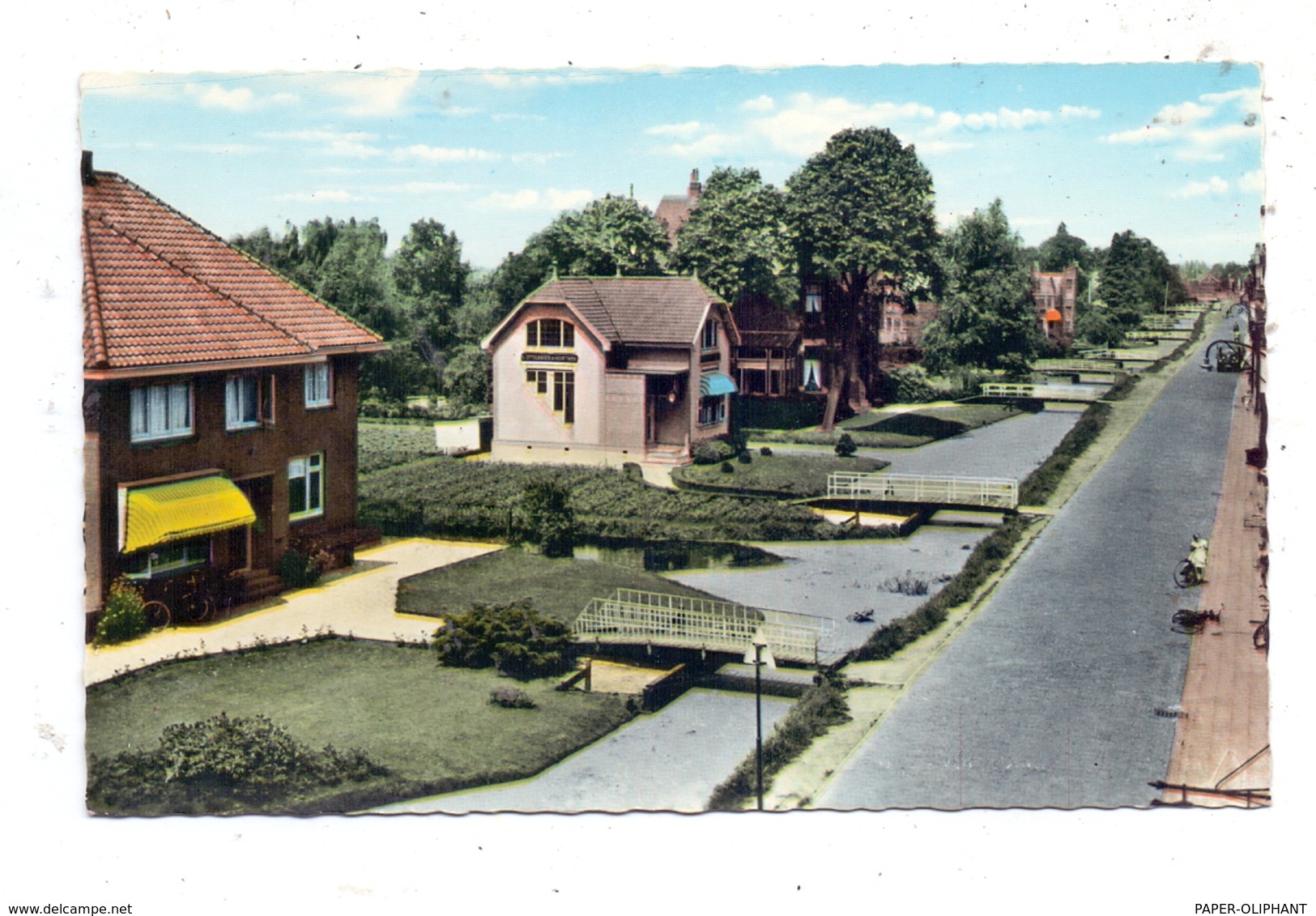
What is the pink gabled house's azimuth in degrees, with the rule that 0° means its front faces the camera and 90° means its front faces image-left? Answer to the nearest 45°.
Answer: approximately 315°

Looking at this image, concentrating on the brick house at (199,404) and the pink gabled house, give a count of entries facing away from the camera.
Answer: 0

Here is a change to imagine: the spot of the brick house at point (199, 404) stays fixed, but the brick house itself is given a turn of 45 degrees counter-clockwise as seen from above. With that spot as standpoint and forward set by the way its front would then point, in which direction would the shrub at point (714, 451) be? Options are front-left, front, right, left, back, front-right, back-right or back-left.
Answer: front

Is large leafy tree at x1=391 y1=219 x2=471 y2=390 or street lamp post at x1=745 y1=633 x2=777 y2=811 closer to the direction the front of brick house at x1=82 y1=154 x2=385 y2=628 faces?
the street lamp post

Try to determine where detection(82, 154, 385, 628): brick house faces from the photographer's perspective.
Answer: facing the viewer and to the right of the viewer

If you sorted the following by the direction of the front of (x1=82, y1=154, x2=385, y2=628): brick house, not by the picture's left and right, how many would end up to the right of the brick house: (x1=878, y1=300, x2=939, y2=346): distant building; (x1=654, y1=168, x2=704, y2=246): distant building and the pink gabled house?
0

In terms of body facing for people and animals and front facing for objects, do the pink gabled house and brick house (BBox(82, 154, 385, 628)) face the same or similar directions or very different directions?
same or similar directions
